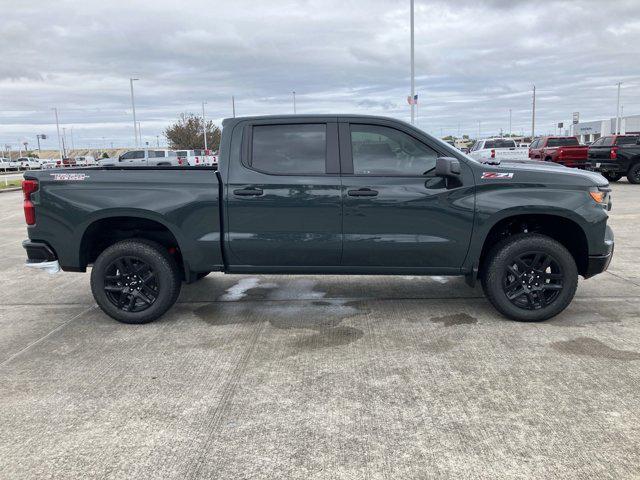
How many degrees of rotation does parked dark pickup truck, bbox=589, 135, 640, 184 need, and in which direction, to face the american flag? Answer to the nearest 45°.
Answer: approximately 90° to its left

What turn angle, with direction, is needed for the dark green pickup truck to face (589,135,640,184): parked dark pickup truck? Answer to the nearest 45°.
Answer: approximately 45° to its left

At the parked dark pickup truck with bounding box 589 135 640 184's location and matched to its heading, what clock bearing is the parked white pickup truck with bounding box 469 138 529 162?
The parked white pickup truck is roughly at 9 o'clock from the parked dark pickup truck.

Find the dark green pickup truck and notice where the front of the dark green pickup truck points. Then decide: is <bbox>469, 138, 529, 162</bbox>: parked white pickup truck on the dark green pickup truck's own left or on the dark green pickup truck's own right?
on the dark green pickup truck's own left

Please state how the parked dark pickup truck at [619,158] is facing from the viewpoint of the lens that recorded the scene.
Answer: facing away from the viewer and to the right of the viewer

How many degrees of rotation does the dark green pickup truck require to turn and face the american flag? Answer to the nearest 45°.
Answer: approximately 90° to its left

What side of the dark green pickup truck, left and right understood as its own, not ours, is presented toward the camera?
right

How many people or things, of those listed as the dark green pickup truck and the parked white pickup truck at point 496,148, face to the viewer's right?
1

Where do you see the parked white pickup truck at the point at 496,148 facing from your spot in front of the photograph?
facing away from the viewer and to the left of the viewer
